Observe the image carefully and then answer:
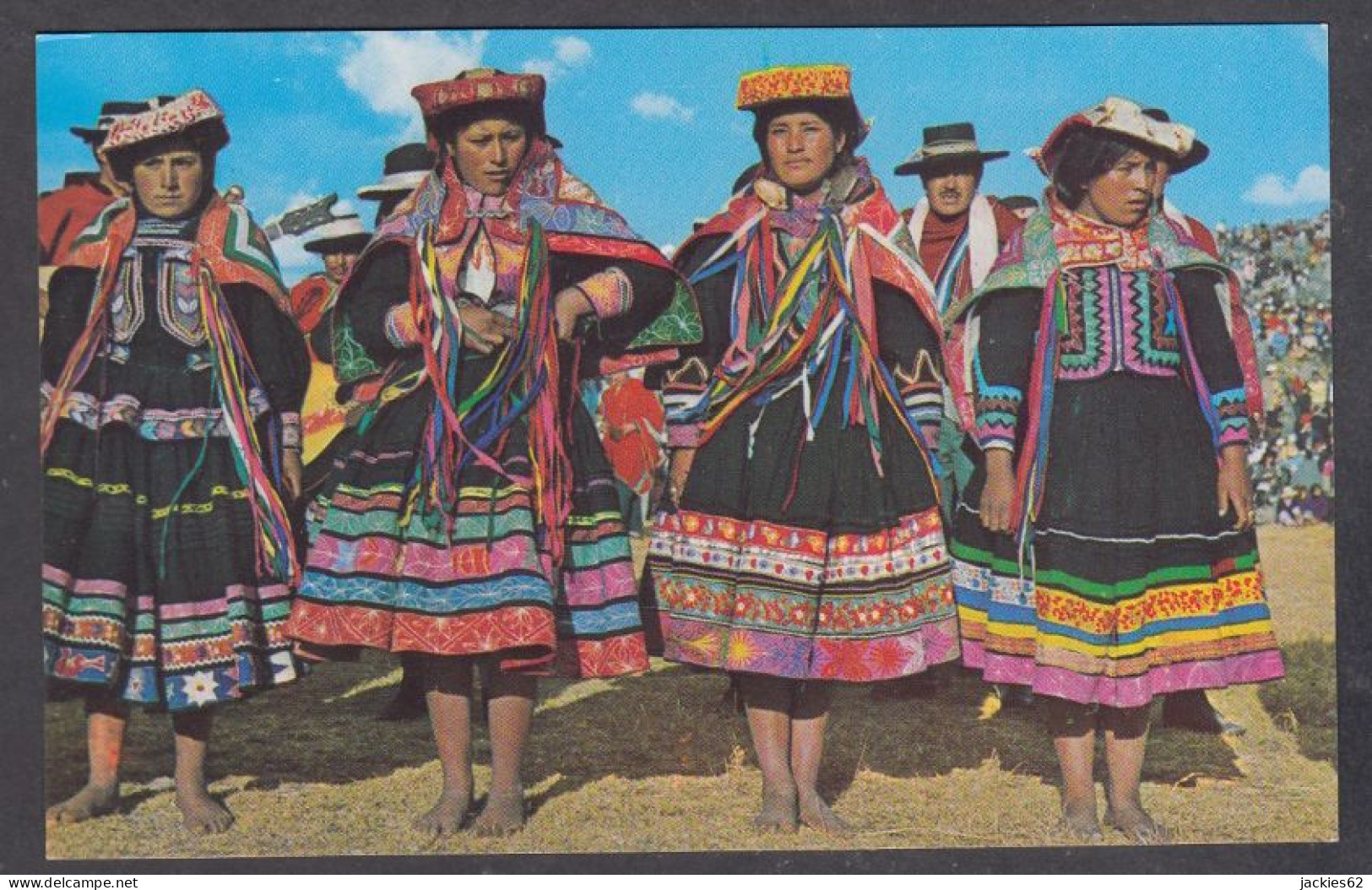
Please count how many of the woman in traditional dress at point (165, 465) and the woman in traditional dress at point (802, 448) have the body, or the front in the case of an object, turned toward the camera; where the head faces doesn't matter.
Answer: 2

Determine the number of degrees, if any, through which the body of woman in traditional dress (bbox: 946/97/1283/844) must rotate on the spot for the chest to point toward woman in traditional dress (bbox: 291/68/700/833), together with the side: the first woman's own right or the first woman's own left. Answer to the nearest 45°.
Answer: approximately 90° to the first woman's own right

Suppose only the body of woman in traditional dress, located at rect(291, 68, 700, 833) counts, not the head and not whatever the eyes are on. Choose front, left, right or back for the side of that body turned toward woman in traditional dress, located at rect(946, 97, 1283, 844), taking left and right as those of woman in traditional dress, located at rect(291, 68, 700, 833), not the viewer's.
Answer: left

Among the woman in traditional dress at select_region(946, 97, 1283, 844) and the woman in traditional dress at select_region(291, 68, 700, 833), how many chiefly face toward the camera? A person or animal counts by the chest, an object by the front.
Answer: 2

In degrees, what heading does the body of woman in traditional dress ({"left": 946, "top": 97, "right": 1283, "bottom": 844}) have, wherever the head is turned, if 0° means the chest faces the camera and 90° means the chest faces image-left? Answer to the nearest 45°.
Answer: approximately 0°
